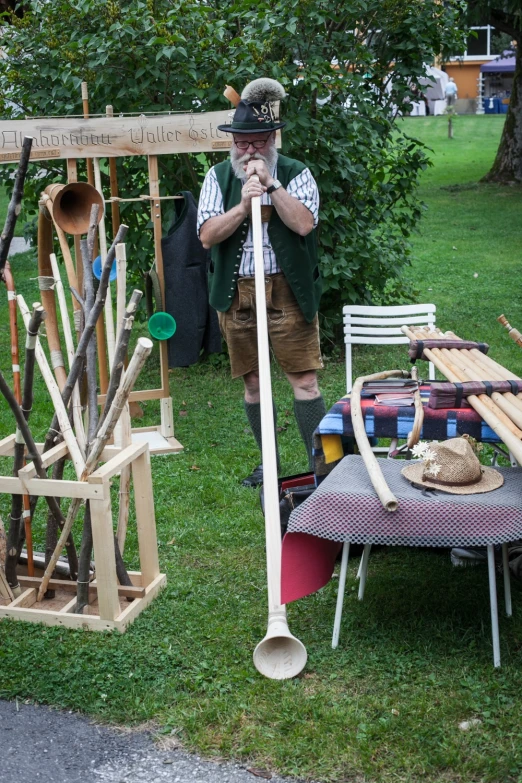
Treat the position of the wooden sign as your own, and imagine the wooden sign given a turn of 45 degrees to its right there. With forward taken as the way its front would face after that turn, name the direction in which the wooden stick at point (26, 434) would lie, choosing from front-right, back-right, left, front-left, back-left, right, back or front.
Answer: front-left

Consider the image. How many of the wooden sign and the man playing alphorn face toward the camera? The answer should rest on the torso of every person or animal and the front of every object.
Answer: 2

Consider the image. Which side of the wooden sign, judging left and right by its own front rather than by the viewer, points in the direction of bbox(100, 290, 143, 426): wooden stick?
front

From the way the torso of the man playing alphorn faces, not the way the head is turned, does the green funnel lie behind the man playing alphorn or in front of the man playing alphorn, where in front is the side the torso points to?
behind

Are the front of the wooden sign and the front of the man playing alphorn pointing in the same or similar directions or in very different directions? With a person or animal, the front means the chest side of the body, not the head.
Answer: same or similar directions

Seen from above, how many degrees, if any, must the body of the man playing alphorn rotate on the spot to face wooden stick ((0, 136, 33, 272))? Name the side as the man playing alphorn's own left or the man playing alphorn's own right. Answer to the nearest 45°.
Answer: approximately 45° to the man playing alphorn's own right

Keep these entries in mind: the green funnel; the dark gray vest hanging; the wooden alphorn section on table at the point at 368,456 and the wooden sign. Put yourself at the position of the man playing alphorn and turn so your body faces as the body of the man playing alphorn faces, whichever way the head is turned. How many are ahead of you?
1

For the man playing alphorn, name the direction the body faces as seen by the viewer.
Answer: toward the camera

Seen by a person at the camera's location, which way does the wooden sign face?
facing the viewer

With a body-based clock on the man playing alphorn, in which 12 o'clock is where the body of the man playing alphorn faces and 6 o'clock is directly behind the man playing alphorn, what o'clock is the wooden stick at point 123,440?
The wooden stick is roughly at 1 o'clock from the man playing alphorn.

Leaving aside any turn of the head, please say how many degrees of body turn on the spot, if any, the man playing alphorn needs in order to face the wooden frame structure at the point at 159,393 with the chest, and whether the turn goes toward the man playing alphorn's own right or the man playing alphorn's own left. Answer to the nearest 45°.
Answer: approximately 135° to the man playing alphorn's own right

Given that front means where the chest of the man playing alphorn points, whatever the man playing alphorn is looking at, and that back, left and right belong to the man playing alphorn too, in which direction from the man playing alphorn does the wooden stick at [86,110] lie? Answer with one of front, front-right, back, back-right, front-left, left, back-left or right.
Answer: back-right

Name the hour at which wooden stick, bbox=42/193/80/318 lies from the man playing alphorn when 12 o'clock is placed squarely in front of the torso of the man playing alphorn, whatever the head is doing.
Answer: The wooden stick is roughly at 2 o'clock from the man playing alphorn.

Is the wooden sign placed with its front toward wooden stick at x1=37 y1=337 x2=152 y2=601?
yes
